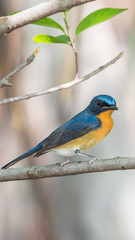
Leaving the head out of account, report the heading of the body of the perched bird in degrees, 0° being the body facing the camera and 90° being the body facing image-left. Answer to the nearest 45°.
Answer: approximately 270°
